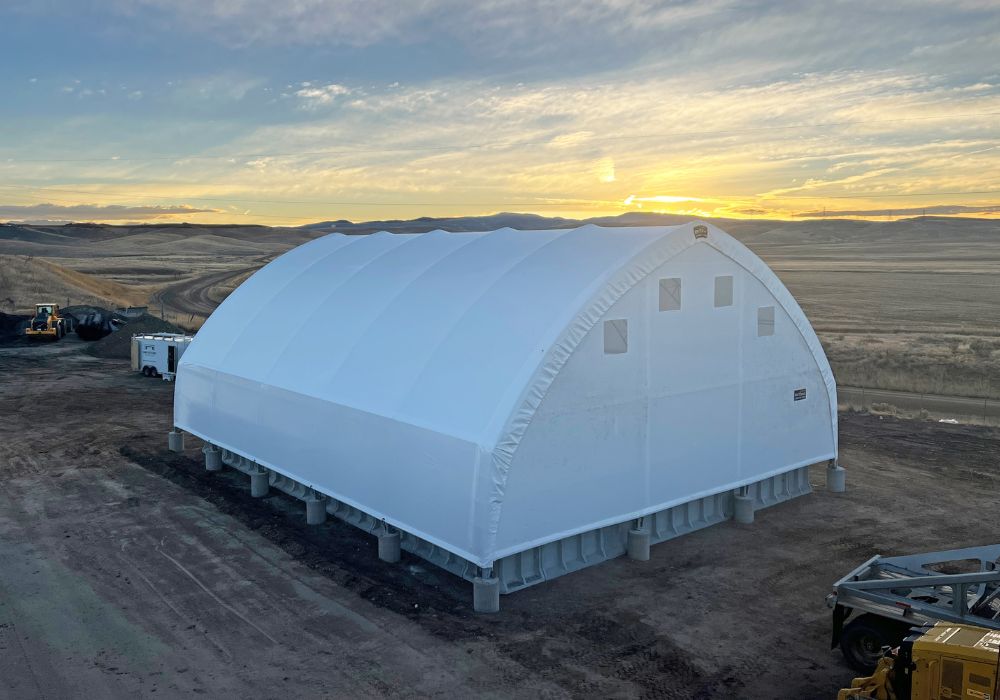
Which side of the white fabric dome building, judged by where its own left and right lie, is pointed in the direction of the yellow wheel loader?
back

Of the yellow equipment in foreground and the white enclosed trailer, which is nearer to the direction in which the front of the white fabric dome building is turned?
the yellow equipment in foreground

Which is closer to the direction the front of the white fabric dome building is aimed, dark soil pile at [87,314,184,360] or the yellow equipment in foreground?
the yellow equipment in foreground

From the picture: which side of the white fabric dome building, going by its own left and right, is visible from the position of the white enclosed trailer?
back

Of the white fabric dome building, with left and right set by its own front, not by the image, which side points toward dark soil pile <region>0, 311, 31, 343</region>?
back

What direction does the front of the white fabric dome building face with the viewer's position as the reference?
facing the viewer and to the right of the viewer
